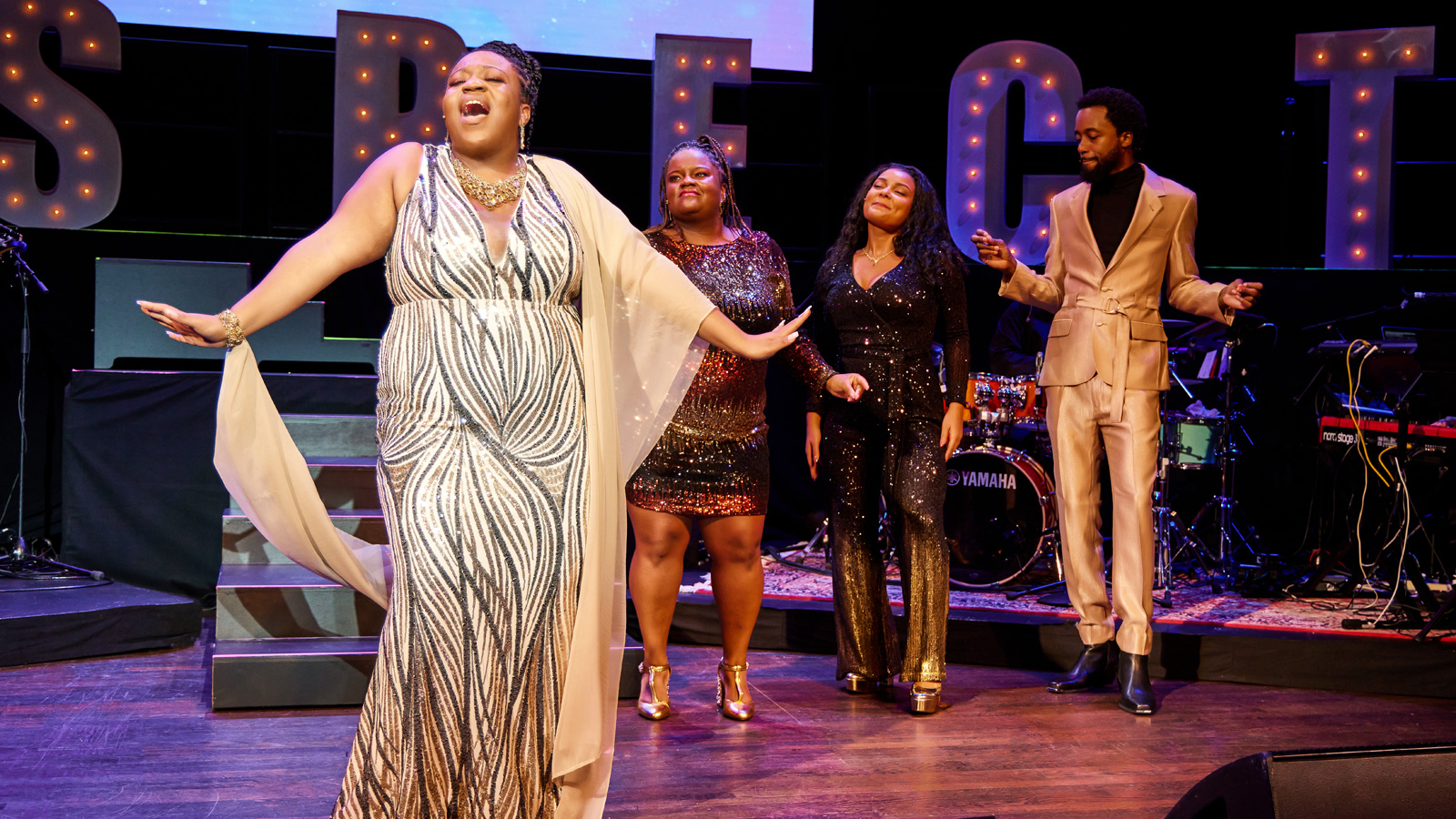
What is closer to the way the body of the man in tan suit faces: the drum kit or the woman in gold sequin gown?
the woman in gold sequin gown

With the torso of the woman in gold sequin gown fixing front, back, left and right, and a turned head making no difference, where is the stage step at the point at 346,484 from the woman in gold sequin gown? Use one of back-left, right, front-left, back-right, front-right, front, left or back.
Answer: back

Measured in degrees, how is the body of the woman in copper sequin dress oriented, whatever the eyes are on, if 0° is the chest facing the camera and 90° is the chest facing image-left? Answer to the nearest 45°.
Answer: approximately 0°

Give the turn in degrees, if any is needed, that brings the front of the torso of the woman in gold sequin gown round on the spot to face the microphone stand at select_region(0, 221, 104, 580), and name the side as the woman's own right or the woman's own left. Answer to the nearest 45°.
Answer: approximately 135° to the woman's own right

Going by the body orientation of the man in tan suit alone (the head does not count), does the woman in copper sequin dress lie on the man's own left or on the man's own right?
on the man's own right

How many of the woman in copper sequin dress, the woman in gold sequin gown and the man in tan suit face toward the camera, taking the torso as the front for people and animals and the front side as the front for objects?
3

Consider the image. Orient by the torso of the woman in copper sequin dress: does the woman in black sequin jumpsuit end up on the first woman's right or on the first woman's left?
on the first woman's left

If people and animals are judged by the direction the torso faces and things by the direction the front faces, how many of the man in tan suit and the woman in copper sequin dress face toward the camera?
2

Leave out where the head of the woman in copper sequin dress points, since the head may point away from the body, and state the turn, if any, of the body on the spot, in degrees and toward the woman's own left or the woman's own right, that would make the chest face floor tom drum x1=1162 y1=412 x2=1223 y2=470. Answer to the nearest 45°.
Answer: approximately 135° to the woman's own left
